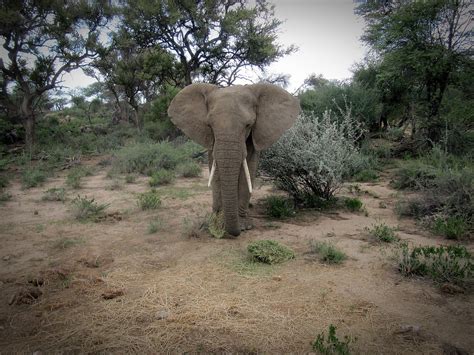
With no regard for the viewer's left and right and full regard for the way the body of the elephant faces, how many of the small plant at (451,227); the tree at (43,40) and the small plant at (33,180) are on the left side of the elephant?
1

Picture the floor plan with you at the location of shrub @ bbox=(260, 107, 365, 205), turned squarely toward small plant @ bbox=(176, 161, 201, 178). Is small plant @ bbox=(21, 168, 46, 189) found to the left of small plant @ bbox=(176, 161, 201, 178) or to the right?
left

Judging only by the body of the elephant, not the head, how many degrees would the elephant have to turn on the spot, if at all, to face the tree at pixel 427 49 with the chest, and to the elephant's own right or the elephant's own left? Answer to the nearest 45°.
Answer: approximately 135° to the elephant's own left

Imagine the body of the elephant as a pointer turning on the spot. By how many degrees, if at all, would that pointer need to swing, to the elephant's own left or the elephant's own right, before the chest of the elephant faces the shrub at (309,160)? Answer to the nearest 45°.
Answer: approximately 135° to the elephant's own left

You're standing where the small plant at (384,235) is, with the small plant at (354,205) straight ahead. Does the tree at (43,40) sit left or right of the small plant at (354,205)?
left

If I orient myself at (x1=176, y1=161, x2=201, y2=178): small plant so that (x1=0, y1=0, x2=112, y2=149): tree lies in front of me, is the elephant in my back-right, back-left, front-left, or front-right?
back-left

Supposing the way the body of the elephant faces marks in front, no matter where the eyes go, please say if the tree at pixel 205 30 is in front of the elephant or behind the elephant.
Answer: behind

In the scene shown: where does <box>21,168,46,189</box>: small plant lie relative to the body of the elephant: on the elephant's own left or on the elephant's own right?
on the elephant's own right

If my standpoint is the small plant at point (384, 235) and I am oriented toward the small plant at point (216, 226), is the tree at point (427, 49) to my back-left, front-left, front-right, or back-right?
back-right

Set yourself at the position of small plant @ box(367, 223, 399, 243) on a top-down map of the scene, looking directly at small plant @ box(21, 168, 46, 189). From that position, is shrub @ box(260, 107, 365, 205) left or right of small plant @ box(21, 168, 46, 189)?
right

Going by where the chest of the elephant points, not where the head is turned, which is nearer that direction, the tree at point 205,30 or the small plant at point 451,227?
the small plant

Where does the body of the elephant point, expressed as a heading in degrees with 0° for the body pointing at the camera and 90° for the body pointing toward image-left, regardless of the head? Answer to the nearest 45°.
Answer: approximately 0°

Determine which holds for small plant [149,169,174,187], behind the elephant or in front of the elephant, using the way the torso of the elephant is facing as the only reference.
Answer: behind
